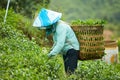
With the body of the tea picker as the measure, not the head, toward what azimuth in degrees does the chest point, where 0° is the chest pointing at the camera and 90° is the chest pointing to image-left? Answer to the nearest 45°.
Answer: approximately 90°
